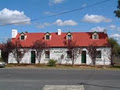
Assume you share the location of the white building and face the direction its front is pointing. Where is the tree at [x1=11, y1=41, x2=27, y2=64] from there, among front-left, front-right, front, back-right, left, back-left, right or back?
right

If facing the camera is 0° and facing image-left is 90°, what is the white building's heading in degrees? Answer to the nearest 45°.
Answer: approximately 0°

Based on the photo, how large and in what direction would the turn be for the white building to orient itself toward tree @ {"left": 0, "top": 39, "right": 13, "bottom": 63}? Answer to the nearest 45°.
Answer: approximately 90° to its right
